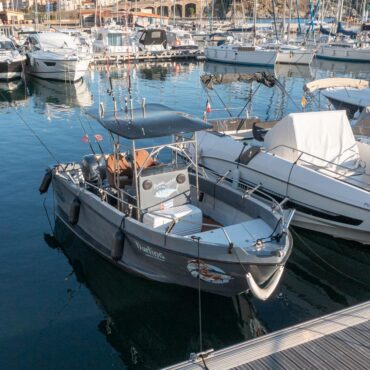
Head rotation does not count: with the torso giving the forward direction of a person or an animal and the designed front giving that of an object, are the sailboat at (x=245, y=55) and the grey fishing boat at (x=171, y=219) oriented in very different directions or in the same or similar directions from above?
same or similar directions

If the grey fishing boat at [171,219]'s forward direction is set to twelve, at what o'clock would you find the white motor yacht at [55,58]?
The white motor yacht is roughly at 7 o'clock from the grey fishing boat.

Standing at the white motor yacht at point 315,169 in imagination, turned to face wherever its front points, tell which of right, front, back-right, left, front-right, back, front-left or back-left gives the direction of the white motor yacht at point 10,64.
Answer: back

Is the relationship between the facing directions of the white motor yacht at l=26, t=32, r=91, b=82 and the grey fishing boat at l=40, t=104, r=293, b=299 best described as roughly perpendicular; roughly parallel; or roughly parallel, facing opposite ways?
roughly parallel

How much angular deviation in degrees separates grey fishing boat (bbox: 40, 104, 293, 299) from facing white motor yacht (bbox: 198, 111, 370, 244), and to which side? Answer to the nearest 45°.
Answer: approximately 90° to its left

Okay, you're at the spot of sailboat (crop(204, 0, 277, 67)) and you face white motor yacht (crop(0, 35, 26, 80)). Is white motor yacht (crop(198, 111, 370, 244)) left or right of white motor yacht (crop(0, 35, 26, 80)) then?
left

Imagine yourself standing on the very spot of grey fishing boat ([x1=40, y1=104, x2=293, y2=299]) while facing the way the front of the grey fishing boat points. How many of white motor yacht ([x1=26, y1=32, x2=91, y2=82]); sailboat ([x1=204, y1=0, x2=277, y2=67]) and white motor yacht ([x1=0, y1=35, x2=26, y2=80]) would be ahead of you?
0

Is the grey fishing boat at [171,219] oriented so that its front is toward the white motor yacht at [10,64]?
no

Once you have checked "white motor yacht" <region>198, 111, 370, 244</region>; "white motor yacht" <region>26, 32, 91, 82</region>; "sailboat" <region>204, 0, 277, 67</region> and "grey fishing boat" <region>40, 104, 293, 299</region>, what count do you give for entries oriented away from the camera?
0

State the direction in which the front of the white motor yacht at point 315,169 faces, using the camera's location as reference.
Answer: facing the viewer and to the right of the viewer

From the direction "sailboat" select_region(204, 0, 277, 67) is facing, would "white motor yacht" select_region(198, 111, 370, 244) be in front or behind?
in front

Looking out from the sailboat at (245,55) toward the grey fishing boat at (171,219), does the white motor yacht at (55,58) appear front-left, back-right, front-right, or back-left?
front-right

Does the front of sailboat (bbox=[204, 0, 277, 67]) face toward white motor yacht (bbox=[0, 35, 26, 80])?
no

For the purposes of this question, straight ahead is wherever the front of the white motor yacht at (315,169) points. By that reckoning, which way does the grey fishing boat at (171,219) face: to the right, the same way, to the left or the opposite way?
the same way
